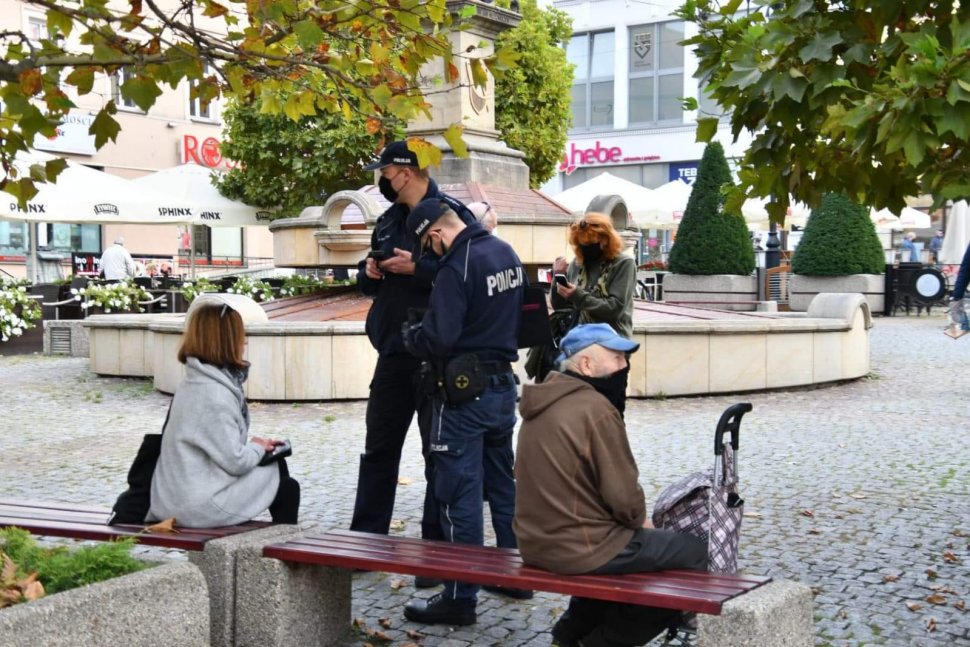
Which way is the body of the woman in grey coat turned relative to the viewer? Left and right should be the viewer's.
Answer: facing away from the viewer and to the right of the viewer

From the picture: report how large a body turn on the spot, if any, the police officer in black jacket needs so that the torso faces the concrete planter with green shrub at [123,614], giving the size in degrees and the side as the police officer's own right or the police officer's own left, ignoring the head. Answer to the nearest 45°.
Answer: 0° — they already face it

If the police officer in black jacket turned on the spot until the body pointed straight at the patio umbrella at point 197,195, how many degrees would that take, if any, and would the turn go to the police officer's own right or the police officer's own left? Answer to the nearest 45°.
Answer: approximately 135° to the police officer's own right

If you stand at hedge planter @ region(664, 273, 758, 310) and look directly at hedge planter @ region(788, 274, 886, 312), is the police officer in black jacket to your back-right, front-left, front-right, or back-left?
back-right

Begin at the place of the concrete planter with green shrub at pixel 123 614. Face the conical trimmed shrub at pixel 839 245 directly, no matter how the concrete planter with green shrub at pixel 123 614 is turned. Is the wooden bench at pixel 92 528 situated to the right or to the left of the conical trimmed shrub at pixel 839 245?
left

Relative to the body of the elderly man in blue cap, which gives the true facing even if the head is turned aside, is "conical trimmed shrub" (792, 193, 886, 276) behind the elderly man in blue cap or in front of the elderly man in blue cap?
in front

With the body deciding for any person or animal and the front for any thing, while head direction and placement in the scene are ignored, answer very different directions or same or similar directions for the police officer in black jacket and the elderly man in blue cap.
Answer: very different directions

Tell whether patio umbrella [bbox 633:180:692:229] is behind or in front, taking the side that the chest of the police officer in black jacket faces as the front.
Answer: behind

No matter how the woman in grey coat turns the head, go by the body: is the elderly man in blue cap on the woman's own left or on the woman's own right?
on the woman's own right

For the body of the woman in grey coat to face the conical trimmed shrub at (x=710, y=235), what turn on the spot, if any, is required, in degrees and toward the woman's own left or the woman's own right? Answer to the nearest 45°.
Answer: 0° — they already face it

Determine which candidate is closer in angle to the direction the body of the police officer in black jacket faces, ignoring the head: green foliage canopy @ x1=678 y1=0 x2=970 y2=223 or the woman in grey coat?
the woman in grey coat
